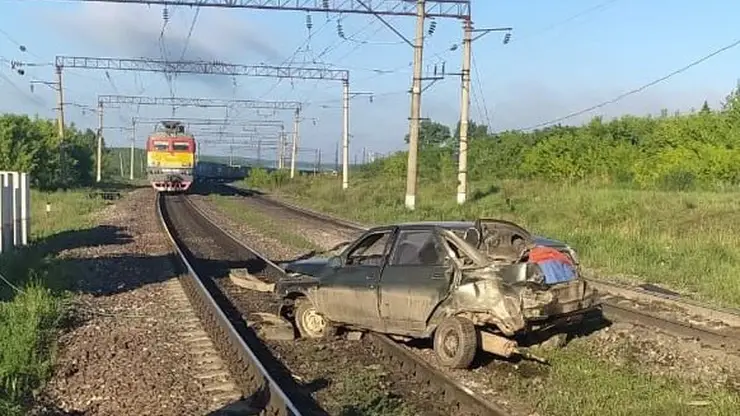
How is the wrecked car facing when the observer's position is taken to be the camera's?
facing away from the viewer and to the left of the viewer

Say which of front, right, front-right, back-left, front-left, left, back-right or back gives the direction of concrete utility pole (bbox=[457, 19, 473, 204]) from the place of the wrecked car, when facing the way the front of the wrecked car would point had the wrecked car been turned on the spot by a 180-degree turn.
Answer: back-left

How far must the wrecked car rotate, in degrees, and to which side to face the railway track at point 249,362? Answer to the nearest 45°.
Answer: approximately 45° to its left

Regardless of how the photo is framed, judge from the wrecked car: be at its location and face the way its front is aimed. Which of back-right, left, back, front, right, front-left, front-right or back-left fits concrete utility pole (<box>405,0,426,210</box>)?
front-right
